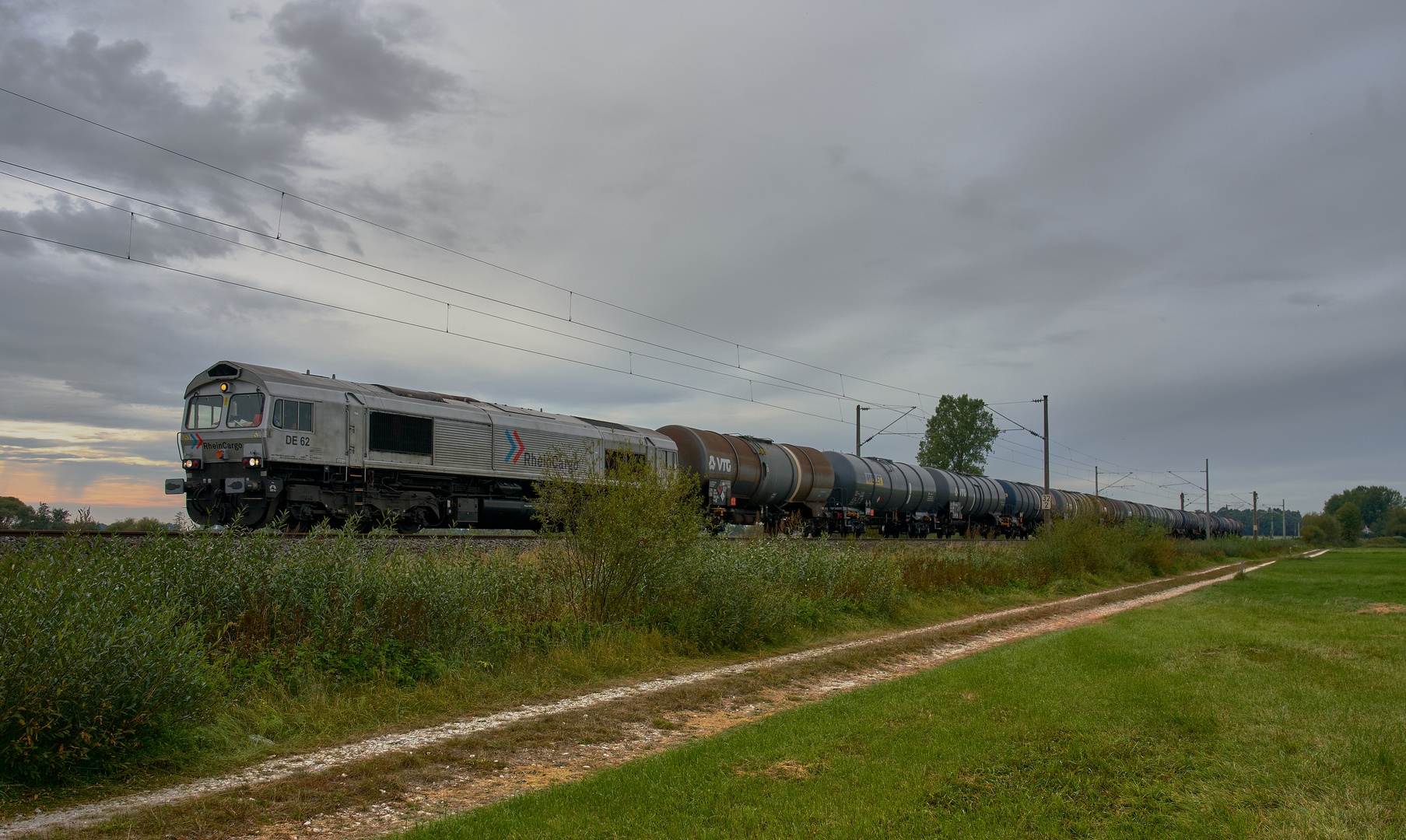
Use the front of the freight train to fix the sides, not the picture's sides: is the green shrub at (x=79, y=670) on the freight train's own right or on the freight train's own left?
on the freight train's own left

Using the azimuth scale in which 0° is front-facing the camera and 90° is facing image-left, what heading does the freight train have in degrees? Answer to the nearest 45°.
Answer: approximately 45°

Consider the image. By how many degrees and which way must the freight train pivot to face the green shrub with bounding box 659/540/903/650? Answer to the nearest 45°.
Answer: approximately 90° to its left

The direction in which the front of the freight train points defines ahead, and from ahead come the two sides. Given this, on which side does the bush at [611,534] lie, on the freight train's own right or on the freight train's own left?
on the freight train's own left

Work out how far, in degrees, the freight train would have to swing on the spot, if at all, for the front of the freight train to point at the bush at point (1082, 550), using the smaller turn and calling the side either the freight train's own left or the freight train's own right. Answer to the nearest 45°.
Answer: approximately 180°
